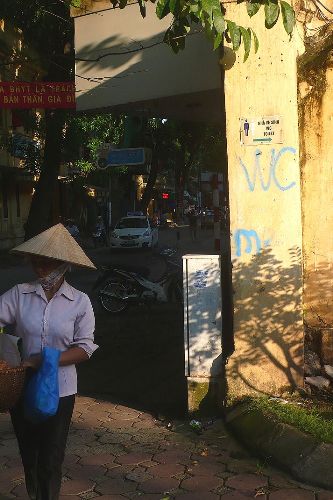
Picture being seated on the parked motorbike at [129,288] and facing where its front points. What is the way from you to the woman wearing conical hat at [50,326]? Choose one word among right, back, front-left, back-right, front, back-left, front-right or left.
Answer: right

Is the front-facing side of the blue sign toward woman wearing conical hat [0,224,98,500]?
yes

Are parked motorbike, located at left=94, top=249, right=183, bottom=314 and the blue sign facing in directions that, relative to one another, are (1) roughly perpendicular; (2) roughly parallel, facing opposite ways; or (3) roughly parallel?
roughly perpendicular

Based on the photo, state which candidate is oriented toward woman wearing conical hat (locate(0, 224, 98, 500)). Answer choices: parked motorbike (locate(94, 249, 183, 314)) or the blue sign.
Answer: the blue sign

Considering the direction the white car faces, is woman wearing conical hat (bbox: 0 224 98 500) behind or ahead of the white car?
ahead

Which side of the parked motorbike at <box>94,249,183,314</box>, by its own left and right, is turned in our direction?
right

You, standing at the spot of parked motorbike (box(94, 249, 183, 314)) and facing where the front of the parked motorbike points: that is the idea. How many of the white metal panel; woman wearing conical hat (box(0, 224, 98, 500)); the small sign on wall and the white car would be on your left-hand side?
1

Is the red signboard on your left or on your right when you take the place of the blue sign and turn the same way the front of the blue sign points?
on your right

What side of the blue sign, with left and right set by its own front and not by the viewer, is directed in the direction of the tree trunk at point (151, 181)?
back
